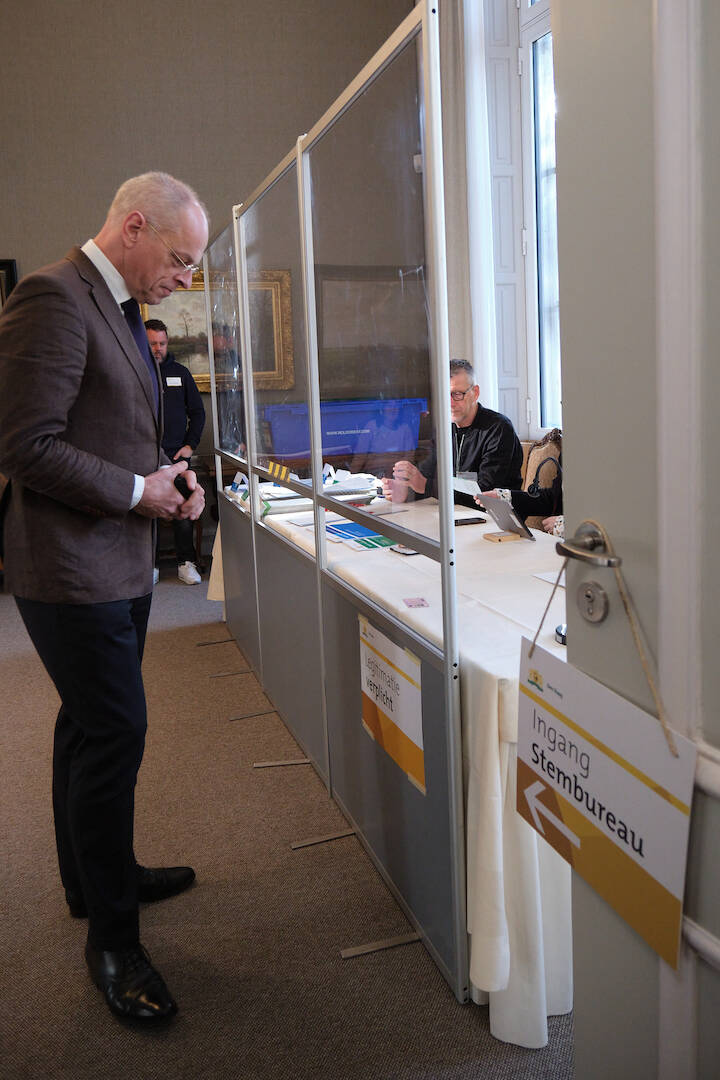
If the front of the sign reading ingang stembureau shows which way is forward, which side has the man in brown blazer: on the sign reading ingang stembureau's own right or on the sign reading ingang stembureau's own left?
on the sign reading ingang stembureau's own right

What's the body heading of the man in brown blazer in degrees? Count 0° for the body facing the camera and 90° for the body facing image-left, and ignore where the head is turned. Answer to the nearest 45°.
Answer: approximately 270°

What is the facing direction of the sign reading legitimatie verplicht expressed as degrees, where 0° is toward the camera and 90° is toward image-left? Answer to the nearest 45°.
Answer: approximately 45°

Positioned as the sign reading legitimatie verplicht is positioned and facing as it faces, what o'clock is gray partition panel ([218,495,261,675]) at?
The gray partition panel is roughly at 4 o'clock from the sign reading legitimatie verplicht.

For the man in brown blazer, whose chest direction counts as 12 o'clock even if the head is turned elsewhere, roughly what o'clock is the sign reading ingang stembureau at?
The sign reading ingang stembureau is roughly at 2 o'clock from the man in brown blazer.
